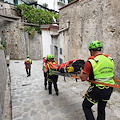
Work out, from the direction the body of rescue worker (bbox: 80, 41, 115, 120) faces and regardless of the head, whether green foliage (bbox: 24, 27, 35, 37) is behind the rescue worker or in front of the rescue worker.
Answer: in front

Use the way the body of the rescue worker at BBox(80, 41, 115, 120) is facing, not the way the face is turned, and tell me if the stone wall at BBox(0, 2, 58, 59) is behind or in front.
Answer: in front
